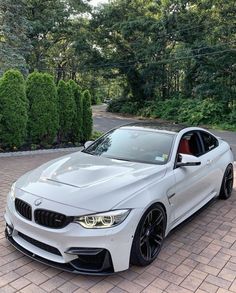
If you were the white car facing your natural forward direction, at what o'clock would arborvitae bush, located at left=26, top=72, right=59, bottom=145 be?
The arborvitae bush is roughly at 4 o'clock from the white car.

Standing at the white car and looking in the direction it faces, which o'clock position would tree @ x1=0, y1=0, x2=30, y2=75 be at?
The tree is roughly at 4 o'clock from the white car.

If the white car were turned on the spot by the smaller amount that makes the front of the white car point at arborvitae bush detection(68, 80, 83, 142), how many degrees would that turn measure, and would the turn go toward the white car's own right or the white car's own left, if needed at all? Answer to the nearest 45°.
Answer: approximately 135° to the white car's own right

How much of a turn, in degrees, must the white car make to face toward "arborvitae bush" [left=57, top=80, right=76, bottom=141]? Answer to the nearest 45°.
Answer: approximately 135° to its right

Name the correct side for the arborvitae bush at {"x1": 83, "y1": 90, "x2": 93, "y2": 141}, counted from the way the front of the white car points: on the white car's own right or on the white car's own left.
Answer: on the white car's own right

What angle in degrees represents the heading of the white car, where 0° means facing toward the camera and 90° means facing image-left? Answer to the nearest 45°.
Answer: approximately 45°
